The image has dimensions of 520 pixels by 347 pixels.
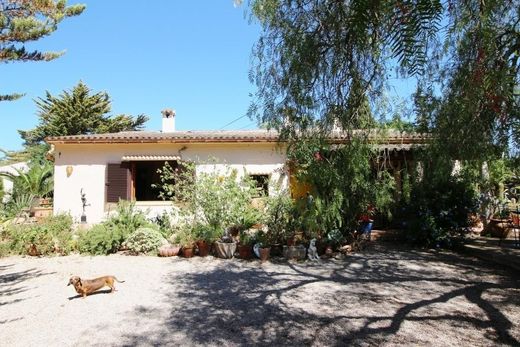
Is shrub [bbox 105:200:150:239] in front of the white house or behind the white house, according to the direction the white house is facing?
in front

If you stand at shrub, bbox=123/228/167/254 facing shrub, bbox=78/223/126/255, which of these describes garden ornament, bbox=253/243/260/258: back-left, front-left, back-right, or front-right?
back-left

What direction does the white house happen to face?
toward the camera

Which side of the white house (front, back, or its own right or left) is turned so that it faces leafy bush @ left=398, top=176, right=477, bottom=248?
left

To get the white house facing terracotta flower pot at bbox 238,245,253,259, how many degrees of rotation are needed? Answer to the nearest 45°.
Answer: approximately 45° to its left

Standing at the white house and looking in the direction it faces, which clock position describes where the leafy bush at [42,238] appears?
The leafy bush is roughly at 1 o'clock from the white house.

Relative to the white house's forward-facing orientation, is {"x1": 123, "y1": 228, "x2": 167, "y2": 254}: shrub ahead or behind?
ahead

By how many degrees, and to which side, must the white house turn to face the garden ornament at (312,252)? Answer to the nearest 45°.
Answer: approximately 45° to its left
